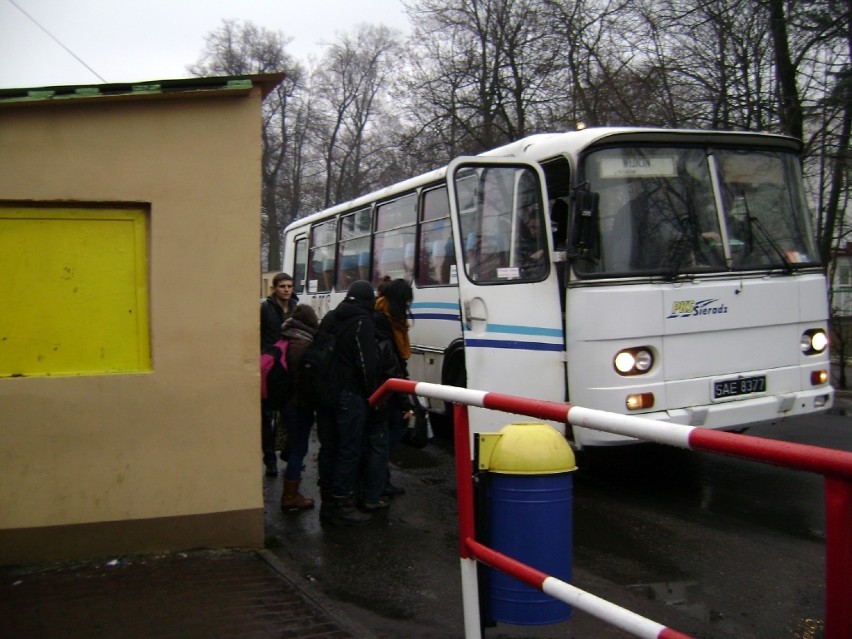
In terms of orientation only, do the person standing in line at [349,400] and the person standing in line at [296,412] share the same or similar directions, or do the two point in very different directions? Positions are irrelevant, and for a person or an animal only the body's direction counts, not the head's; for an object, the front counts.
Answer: same or similar directions

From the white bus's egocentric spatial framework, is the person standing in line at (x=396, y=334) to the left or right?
on its right

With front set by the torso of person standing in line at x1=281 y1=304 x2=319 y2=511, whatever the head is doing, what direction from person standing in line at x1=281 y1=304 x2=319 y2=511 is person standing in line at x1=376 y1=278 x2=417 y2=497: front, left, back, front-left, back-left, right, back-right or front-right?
front

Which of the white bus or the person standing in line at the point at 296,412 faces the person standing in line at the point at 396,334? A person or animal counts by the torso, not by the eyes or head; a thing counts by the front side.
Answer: the person standing in line at the point at 296,412

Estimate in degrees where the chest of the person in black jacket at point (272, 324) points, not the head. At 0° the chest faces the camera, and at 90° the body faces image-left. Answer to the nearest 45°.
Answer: approximately 315°

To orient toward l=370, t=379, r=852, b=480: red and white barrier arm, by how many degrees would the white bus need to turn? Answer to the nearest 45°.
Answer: approximately 45° to its right

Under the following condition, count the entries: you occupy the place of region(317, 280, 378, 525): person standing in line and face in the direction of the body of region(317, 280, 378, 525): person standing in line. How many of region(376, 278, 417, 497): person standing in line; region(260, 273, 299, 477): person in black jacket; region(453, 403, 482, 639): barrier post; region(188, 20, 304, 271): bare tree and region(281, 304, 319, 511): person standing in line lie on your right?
1

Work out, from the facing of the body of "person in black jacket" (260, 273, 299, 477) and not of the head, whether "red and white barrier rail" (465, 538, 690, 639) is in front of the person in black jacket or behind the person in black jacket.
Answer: in front

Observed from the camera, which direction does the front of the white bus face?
facing the viewer and to the right of the viewer

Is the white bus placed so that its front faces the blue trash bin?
no
